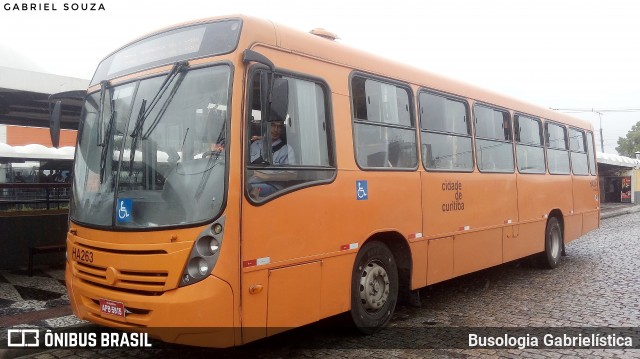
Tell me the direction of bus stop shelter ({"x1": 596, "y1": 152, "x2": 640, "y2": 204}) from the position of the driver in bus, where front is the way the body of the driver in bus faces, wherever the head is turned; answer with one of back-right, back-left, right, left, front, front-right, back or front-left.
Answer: back

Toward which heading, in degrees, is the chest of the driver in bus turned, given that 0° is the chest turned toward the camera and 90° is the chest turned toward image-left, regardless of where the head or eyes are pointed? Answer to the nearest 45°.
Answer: approximately 45°

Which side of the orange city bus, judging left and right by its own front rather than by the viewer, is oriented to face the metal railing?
right

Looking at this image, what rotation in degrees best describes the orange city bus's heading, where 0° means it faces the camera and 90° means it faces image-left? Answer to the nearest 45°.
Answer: approximately 45°

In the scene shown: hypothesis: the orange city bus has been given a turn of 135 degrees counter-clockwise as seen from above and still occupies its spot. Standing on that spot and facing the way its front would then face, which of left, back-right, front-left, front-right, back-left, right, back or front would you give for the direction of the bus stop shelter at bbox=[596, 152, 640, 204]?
front-left
